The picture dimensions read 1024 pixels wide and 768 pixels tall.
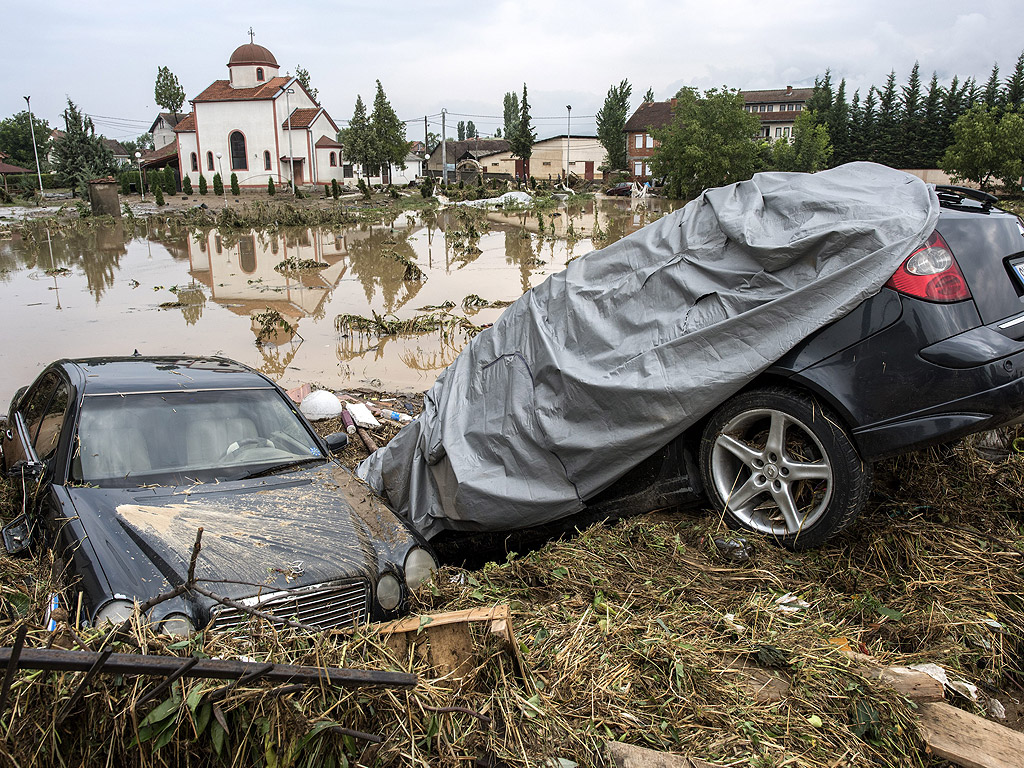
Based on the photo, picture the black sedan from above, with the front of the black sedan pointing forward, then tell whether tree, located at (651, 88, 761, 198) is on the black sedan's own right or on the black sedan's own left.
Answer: on the black sedan's own left

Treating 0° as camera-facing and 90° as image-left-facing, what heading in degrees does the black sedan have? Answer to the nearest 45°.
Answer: approximately 315°

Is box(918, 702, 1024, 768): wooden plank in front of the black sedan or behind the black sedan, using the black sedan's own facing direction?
in front

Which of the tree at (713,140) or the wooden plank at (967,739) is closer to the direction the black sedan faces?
the wooden plank
